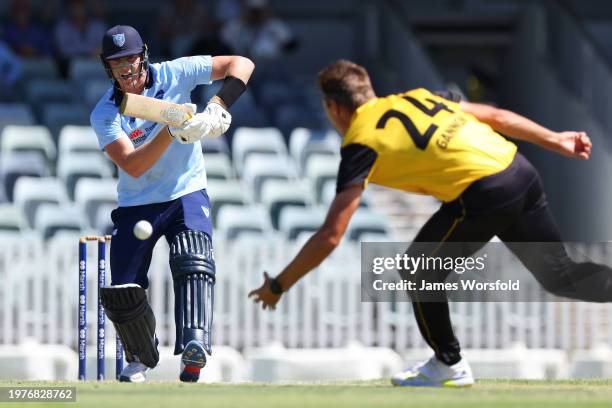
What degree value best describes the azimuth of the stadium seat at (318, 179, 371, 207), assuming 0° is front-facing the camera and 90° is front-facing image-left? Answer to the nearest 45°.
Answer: approximately 0°

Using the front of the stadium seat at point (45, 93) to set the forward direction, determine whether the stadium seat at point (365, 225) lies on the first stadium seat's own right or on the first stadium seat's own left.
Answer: on the first stadium seat's own left

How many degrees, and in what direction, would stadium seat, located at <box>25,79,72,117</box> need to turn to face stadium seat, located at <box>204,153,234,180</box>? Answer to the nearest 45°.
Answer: approximately 45° to its left

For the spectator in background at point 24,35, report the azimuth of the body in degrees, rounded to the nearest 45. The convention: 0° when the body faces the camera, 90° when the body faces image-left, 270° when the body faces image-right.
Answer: approximately 0°
